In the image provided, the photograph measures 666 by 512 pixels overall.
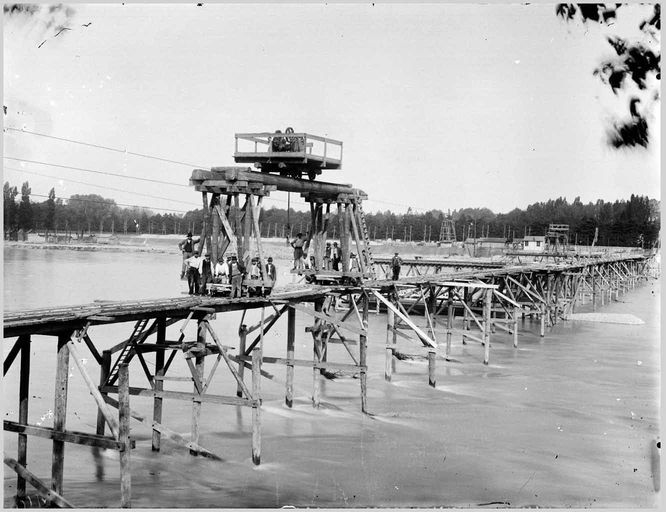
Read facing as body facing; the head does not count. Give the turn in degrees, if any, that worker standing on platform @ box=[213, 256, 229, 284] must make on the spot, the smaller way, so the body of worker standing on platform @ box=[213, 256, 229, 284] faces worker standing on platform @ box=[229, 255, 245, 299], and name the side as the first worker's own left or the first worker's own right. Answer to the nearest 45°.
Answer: approximately 45° to the first worker's own left

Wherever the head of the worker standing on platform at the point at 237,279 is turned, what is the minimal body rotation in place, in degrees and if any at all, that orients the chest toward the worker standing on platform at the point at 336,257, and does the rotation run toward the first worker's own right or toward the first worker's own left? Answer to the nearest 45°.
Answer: approximately 135° to the first worker's own left

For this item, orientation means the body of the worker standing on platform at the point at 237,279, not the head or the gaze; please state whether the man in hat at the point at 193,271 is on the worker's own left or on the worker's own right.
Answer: on the worker's own right

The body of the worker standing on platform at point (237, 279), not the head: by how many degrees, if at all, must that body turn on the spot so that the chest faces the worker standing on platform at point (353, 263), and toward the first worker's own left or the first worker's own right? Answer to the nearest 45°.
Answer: approximately 135° to the first worker's own left

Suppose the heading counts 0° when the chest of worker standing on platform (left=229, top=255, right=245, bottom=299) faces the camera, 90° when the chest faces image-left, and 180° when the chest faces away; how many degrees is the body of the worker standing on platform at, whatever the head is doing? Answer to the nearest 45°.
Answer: approximately 0°

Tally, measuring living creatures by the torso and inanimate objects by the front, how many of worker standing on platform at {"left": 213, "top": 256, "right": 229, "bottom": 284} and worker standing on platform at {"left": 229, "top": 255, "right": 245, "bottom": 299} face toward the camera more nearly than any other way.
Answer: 2

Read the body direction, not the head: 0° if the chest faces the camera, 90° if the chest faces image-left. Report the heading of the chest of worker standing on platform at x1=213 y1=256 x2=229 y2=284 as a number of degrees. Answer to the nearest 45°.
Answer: approximately 0°

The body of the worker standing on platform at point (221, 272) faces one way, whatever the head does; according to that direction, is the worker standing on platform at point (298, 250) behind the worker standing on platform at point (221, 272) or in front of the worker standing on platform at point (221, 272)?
behind

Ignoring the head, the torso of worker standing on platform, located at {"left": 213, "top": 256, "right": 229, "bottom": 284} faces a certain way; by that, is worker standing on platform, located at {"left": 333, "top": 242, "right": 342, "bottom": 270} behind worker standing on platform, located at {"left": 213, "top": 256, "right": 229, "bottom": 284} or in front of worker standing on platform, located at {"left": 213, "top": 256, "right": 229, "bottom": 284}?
behind
